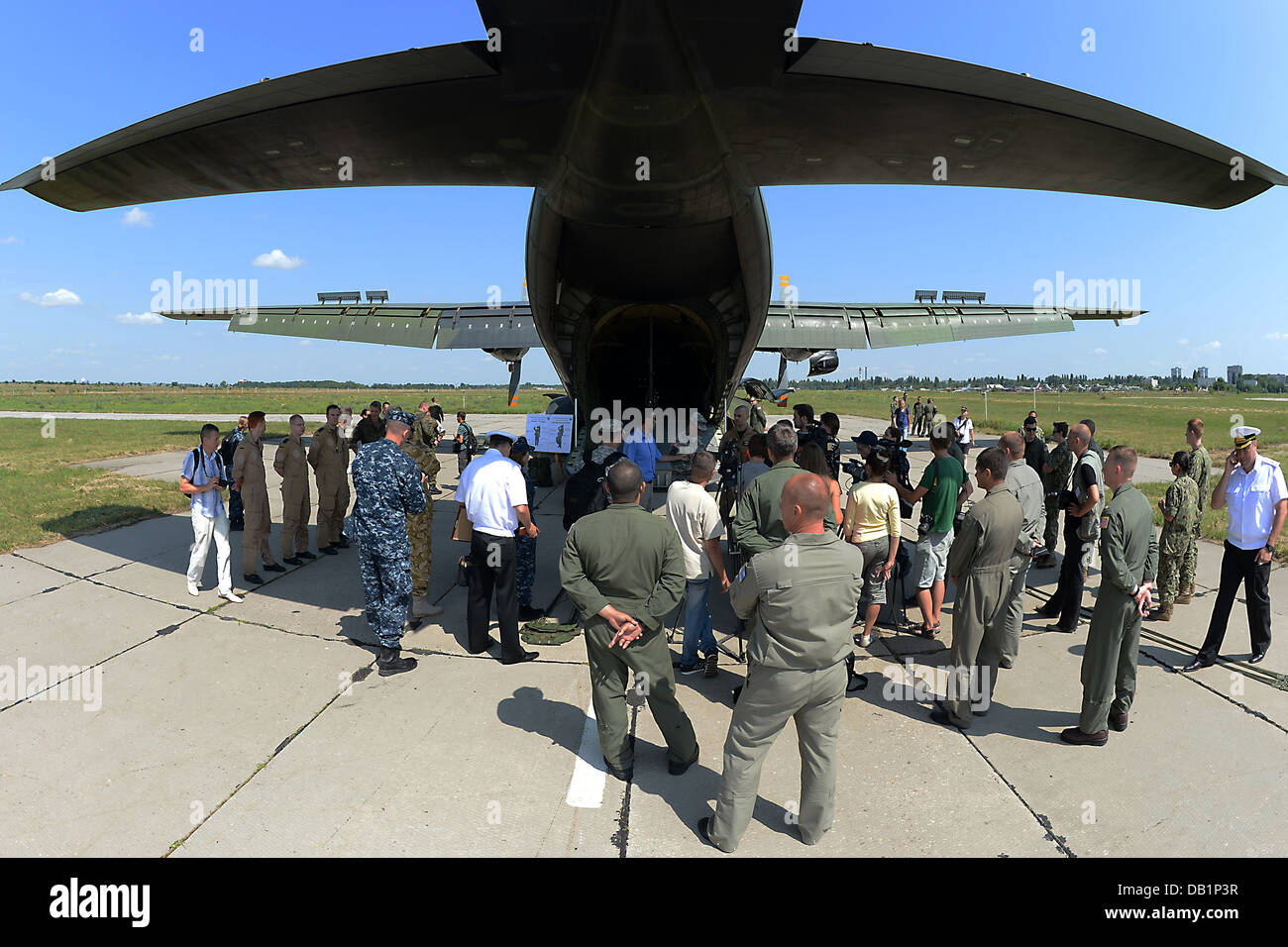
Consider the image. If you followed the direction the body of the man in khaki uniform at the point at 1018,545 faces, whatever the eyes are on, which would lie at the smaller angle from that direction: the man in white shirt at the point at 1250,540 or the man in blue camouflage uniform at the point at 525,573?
the man in blue camouflage uniform

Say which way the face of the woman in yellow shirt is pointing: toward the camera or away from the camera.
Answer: away from the camera

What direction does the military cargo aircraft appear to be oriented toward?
away from the camera

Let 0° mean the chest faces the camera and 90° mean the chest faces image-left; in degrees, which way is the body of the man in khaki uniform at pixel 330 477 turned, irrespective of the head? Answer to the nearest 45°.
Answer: approximately 315°

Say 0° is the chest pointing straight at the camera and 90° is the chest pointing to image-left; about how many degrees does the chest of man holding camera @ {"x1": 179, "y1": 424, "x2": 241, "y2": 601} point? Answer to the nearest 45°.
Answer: approximately 315°

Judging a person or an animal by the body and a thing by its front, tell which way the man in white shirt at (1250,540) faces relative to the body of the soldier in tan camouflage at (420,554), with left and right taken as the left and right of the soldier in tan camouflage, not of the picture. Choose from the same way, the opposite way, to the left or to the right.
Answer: the opposite way

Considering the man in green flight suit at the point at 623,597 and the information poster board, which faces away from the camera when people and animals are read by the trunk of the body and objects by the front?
the man in green flight suit

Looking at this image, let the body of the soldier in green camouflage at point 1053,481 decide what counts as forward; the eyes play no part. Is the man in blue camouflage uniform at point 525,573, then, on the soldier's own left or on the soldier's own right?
on the soldier's own left

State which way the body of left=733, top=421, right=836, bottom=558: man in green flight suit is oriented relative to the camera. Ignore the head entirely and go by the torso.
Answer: away from the camera

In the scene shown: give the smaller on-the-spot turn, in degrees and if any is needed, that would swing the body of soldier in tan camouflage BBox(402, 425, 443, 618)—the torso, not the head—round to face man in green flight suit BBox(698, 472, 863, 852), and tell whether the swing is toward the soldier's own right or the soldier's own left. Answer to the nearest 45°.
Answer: approximately 90° to the soldier's own right

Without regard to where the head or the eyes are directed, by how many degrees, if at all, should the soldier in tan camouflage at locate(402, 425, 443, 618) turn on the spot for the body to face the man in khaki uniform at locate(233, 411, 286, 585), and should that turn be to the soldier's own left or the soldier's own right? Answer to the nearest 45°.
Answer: approximately 135° to the soldier's own left
